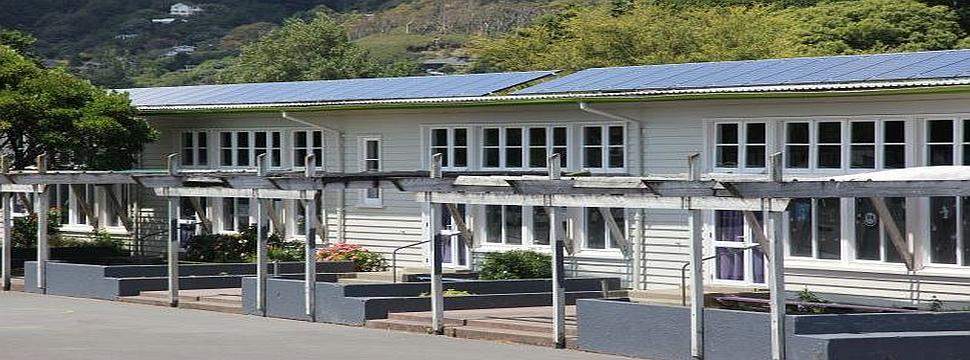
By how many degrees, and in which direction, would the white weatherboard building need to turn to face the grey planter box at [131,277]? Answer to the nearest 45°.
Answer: approximately 45° to its right

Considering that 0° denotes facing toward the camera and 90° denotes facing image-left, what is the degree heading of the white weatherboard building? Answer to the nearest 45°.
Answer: approximately 45°

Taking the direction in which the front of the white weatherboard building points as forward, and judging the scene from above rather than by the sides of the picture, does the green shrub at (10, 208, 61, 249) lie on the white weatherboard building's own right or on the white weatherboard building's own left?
on the white weatherboard building's own right
